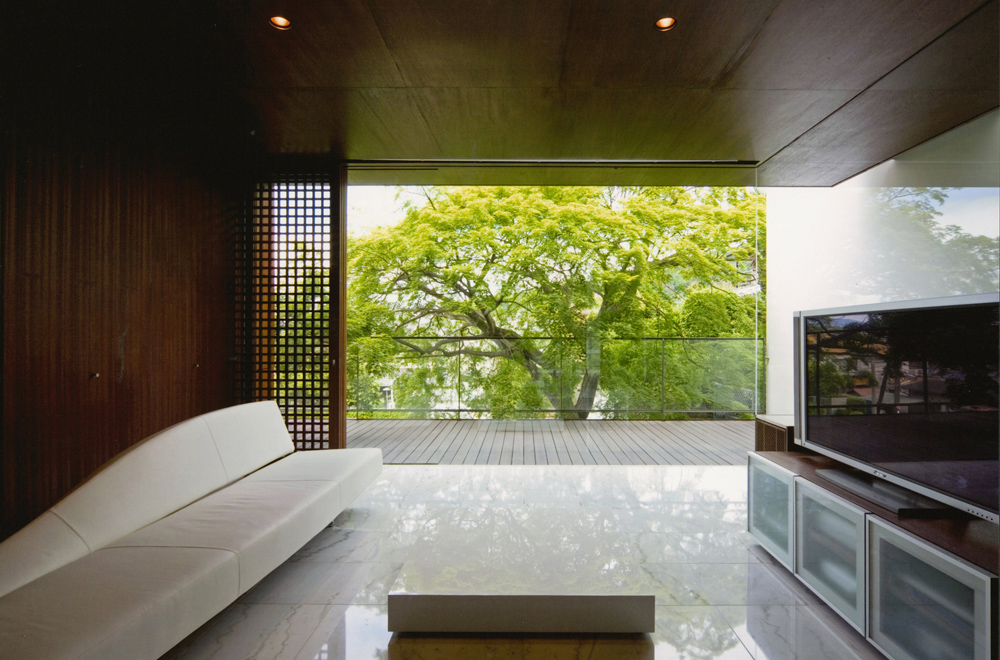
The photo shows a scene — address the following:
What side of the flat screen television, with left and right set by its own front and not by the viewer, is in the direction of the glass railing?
right

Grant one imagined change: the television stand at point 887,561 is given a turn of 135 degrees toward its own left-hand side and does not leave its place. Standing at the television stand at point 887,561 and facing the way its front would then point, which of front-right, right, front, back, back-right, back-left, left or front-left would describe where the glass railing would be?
back-left

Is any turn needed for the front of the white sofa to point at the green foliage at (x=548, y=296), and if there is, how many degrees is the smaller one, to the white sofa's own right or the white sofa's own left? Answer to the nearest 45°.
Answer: approximately 90° to the white sofa's own left

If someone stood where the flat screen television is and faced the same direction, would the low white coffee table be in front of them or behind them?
in front

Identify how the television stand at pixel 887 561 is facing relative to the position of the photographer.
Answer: facing the viewer and to the left of the viewer

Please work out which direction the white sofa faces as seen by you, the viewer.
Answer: facing the viewer and to the right of the viewer

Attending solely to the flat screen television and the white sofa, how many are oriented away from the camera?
0

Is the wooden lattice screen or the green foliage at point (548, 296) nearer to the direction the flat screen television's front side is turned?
the wooden lattice screen

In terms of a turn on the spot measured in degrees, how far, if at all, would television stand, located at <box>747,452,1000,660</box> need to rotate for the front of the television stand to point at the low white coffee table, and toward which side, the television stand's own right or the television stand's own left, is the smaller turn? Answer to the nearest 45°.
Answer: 0° — it already faces it
